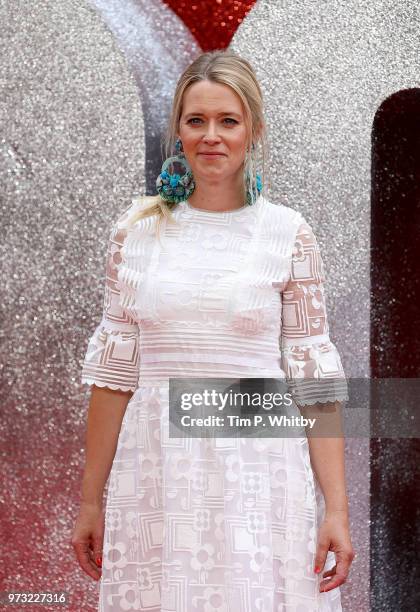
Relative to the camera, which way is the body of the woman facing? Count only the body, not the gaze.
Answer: toward the camera

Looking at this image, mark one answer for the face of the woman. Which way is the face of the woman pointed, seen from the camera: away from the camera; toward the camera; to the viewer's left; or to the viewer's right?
toward the camera
